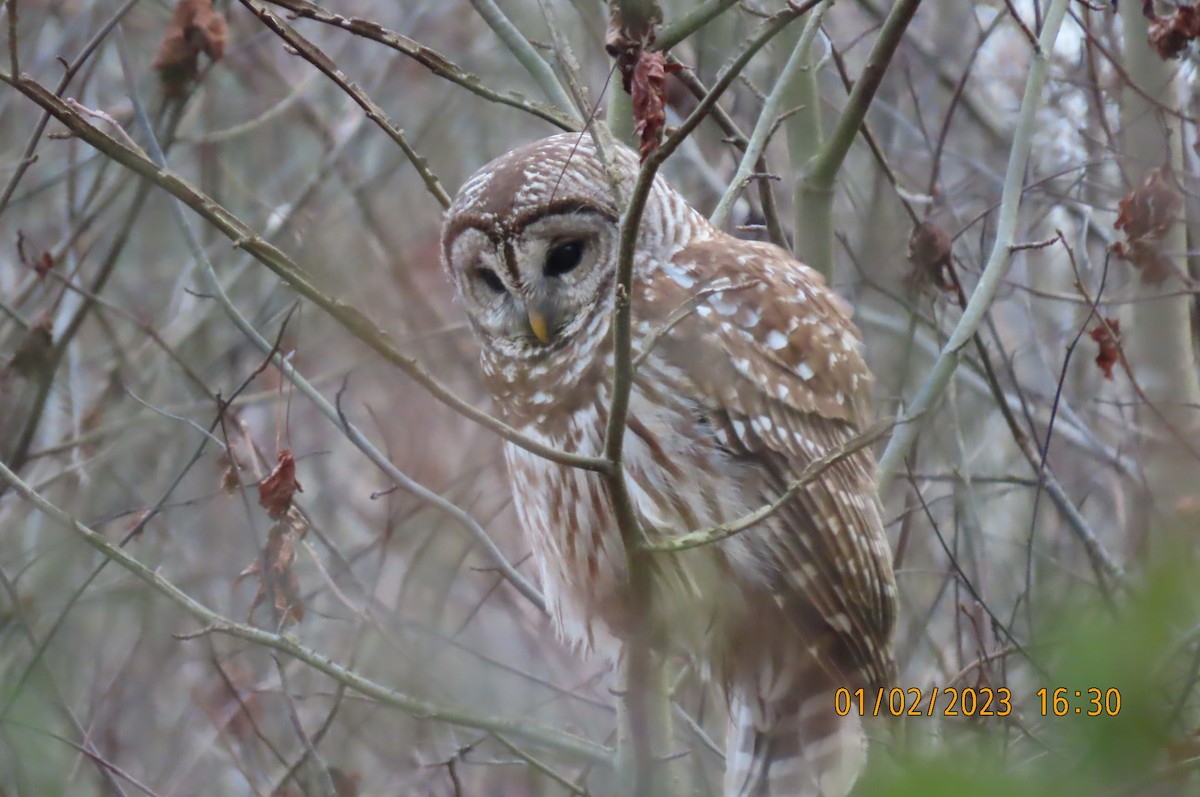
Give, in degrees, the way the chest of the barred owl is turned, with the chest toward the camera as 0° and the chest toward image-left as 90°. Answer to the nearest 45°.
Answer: approximately 45°

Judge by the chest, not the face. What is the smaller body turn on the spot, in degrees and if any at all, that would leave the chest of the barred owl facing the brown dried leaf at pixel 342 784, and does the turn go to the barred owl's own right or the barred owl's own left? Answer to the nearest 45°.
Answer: approximately 45° to the barred owl's own right

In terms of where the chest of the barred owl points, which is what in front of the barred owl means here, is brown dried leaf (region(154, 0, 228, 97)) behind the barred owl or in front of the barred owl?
in front

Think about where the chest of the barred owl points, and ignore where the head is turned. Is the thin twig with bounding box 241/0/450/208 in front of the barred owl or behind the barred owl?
in front

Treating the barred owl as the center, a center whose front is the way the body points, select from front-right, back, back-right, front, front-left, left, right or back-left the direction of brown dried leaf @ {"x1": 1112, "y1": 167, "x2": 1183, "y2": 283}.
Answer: back-left

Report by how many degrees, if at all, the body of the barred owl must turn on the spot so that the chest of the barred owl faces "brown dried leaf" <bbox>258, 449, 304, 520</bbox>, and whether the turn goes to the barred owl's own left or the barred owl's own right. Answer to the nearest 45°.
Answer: approximately 45° to the barred owl's own right
